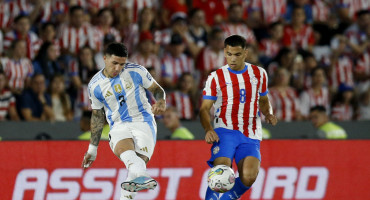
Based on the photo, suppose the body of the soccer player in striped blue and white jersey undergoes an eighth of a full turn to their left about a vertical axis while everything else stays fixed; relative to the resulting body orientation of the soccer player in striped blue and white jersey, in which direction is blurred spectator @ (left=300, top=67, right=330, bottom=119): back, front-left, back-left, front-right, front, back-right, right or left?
left

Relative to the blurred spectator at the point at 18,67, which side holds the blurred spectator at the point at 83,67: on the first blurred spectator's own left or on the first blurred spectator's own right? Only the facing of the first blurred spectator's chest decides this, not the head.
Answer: on the first blurred spectator's own left

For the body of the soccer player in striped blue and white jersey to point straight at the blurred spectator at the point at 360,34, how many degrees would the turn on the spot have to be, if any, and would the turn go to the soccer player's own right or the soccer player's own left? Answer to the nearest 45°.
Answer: approximately 135° to the soccer player's own left

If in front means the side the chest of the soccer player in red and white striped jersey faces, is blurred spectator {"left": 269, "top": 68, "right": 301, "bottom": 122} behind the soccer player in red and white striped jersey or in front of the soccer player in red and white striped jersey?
behind

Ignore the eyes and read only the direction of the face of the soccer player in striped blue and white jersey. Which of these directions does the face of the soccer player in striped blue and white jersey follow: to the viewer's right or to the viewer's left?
to the viewer's right

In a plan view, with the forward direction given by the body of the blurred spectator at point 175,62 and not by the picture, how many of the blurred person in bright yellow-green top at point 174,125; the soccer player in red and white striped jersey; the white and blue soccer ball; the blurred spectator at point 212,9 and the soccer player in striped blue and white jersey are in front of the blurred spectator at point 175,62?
4
